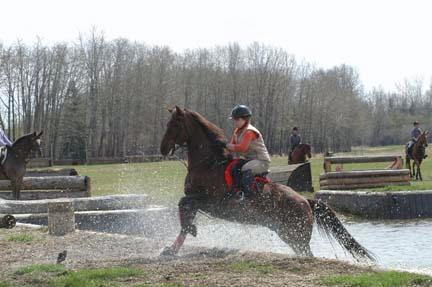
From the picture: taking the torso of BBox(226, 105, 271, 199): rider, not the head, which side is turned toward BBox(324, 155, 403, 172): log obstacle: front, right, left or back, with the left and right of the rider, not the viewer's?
right

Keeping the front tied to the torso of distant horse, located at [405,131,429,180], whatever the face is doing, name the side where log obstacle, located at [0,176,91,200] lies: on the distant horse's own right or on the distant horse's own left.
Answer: on the distant horse's own right

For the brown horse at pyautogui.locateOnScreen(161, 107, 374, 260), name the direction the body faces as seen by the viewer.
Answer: to the viewer's left

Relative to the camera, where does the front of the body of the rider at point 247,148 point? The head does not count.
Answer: to the viewer's left

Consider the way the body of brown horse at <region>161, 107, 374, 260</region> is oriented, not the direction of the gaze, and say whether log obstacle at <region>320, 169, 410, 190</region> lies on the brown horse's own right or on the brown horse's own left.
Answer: on the brown horse's own right

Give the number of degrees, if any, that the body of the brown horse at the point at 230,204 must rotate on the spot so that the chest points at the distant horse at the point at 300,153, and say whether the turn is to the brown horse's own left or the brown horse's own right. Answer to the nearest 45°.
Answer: approximately 90° to the brown horse's own right
